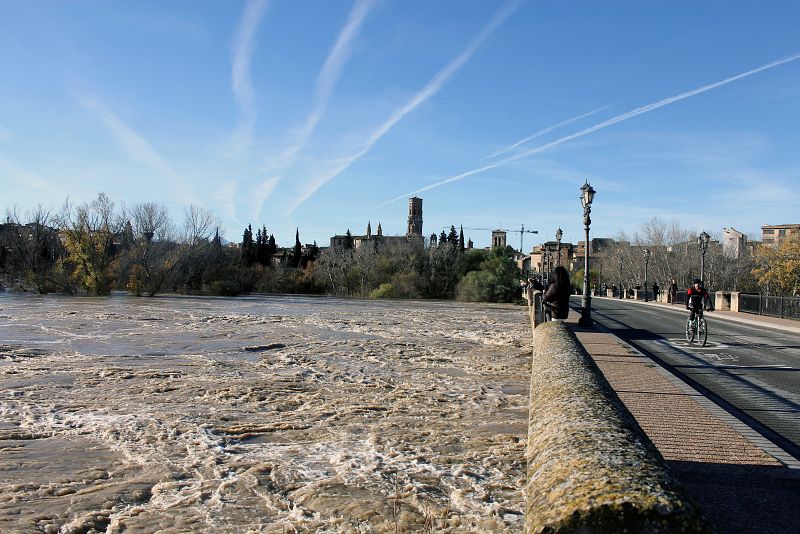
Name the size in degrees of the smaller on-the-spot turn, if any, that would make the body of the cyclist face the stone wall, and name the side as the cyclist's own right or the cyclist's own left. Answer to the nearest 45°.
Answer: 0° — they already face it

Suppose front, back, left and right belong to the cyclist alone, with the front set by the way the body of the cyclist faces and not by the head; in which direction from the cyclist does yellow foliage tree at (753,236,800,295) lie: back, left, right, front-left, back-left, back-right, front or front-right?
back

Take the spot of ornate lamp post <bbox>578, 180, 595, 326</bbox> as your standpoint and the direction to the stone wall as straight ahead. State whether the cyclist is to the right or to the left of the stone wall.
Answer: left

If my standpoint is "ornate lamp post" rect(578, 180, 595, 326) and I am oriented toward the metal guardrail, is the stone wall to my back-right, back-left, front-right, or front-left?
back-right

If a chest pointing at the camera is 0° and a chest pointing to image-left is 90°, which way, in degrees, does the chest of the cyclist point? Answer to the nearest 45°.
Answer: approximately 0°

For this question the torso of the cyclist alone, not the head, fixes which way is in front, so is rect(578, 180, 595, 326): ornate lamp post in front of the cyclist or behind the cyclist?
behind
